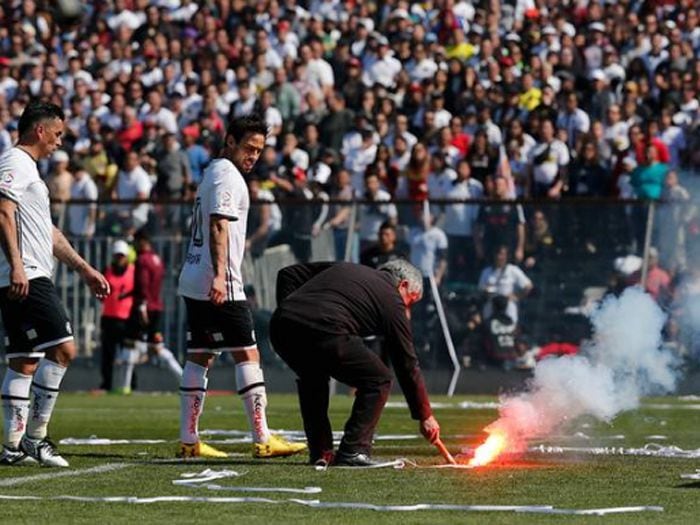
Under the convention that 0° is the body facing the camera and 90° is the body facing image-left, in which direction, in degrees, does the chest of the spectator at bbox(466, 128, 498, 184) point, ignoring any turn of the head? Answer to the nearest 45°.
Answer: approximately 0°

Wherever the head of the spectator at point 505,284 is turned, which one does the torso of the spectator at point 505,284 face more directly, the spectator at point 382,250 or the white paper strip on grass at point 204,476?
the white paper strip on grass

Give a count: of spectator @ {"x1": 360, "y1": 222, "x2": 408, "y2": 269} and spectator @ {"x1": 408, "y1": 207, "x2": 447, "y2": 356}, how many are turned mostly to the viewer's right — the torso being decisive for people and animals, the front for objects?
0

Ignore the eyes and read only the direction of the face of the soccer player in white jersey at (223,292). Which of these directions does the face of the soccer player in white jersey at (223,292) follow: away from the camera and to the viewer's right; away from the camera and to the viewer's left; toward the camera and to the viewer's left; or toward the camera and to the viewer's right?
toward the camera and to the viewer's right

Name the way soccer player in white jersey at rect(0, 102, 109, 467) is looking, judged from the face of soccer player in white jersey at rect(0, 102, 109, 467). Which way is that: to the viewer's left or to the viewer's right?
to the viewer's right

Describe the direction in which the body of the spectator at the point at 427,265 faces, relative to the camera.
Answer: toward the camera

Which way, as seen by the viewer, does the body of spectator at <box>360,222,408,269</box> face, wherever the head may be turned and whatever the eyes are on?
toward the camera

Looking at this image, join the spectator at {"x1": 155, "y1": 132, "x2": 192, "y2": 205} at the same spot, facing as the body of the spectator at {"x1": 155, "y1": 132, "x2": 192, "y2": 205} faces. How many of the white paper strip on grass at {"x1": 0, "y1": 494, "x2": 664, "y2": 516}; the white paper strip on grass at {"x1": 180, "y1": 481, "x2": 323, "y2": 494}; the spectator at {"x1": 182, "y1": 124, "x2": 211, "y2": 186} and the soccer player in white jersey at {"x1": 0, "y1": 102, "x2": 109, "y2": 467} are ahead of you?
3

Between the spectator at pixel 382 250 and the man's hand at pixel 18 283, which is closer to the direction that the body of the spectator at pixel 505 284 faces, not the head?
the man's hand

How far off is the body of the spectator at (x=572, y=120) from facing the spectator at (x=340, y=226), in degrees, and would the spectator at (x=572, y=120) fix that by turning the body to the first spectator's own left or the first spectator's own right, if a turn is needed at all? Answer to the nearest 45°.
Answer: approximately 45° to the first spectator's own right

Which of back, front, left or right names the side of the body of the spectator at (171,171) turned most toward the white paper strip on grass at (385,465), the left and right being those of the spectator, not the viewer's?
front

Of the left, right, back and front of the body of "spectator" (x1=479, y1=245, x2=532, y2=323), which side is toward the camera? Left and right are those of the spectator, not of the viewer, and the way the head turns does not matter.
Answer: front

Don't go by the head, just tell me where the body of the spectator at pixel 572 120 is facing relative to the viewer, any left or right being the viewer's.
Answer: facing the viewer

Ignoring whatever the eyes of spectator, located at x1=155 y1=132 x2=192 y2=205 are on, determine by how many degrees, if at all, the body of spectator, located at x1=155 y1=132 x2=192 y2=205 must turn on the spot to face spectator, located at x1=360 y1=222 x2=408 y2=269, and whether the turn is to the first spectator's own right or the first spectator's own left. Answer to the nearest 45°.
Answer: approximately 45° to the first spectator's own left

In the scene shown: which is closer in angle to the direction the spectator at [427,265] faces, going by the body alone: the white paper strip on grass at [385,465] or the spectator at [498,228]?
the white paper strip on grass

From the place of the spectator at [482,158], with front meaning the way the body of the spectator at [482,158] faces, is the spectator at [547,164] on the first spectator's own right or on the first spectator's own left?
on the first spectator's own left
